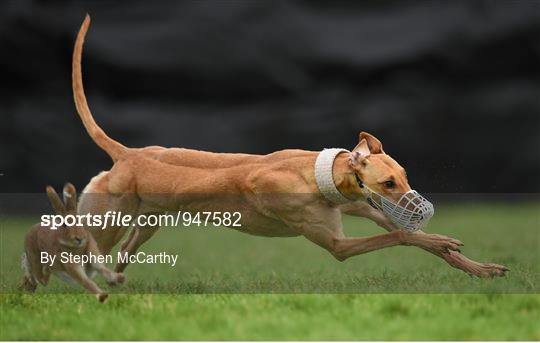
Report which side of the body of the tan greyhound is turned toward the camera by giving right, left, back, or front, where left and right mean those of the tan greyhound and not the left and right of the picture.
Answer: right

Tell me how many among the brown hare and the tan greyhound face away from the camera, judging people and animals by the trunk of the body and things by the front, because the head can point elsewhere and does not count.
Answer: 0

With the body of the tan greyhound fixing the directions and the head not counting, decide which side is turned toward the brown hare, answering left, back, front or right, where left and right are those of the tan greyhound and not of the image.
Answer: back

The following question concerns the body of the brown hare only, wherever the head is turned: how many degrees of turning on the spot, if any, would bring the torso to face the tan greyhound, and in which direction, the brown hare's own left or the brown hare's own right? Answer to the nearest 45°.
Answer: approximately 45° to the brown hare's own left

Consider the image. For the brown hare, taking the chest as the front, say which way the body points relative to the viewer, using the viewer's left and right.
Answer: facing the viewer and to the right of the viewer
